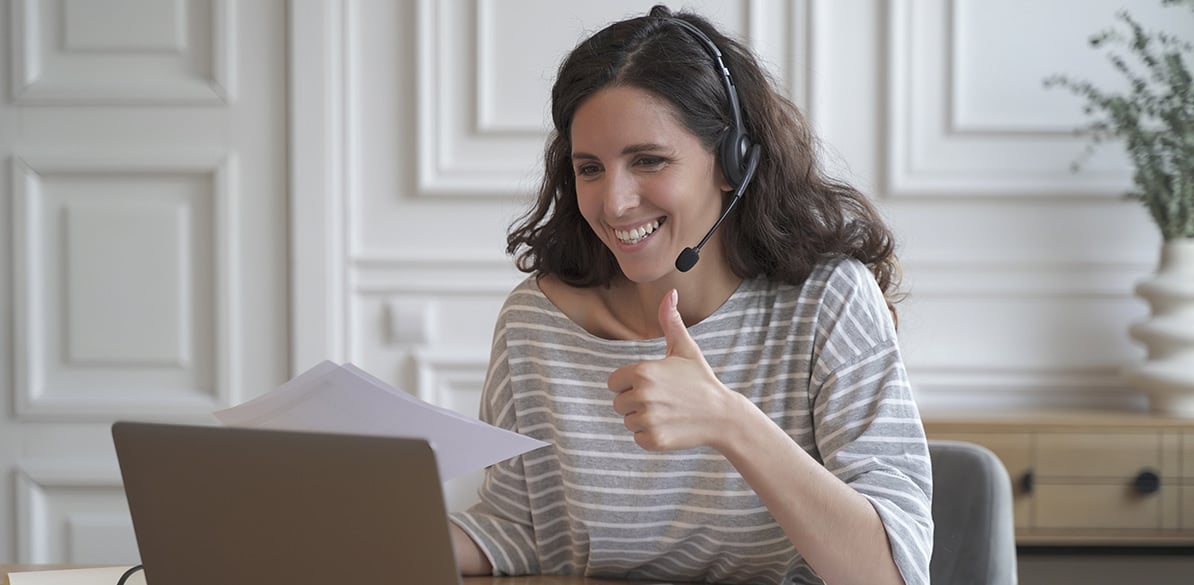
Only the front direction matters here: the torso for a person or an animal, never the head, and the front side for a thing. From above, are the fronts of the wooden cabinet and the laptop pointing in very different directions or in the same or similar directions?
very different directions

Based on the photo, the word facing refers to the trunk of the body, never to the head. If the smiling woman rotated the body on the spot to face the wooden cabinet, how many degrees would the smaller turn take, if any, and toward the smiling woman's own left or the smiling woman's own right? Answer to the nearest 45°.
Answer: approximately 180°

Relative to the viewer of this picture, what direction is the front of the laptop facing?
facing away from the viewer and to the right of the viewer

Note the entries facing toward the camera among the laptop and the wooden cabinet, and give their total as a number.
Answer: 1

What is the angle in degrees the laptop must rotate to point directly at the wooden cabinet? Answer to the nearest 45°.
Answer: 0° — it already faces it
